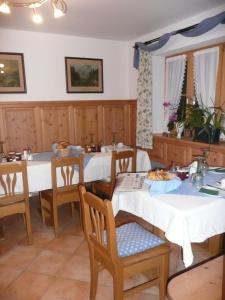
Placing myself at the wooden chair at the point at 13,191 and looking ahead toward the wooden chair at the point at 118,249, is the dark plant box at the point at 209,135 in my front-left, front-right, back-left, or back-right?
front-left

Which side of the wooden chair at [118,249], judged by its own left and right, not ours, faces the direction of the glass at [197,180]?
front

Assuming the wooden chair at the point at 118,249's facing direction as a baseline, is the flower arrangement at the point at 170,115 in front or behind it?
in front

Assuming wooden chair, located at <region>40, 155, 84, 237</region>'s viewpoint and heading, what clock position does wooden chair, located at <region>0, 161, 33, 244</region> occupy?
wooden chair, located at <region>0, 161, 33, 244</region> is roughly at 10 o'clock from wooden chair, located at <region>40, 155, 84, 237</region>.

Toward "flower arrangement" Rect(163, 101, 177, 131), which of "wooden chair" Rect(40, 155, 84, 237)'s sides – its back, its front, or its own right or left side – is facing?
right

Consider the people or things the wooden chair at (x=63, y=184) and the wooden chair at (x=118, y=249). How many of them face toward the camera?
0

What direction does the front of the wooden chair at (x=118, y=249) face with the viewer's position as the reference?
facing away from the viewer and to the right of the viewer

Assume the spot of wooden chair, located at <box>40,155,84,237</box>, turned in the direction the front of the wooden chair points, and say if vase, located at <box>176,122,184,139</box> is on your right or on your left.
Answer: on your right

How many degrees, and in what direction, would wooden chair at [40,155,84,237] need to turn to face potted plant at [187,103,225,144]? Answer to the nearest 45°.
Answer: approximately 135° to its right

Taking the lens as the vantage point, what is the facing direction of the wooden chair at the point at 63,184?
facing away from the viewer and to the left of the viewer

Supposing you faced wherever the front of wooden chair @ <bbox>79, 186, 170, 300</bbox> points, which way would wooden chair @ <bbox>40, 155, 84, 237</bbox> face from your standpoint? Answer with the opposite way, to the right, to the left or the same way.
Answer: to the left

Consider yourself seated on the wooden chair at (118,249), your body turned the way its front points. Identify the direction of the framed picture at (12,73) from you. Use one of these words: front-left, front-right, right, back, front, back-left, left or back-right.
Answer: left

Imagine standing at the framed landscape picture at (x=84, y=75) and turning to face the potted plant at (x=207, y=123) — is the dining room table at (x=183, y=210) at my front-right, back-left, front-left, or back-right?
front-right

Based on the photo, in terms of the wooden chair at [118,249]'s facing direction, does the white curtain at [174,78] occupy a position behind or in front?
in front
